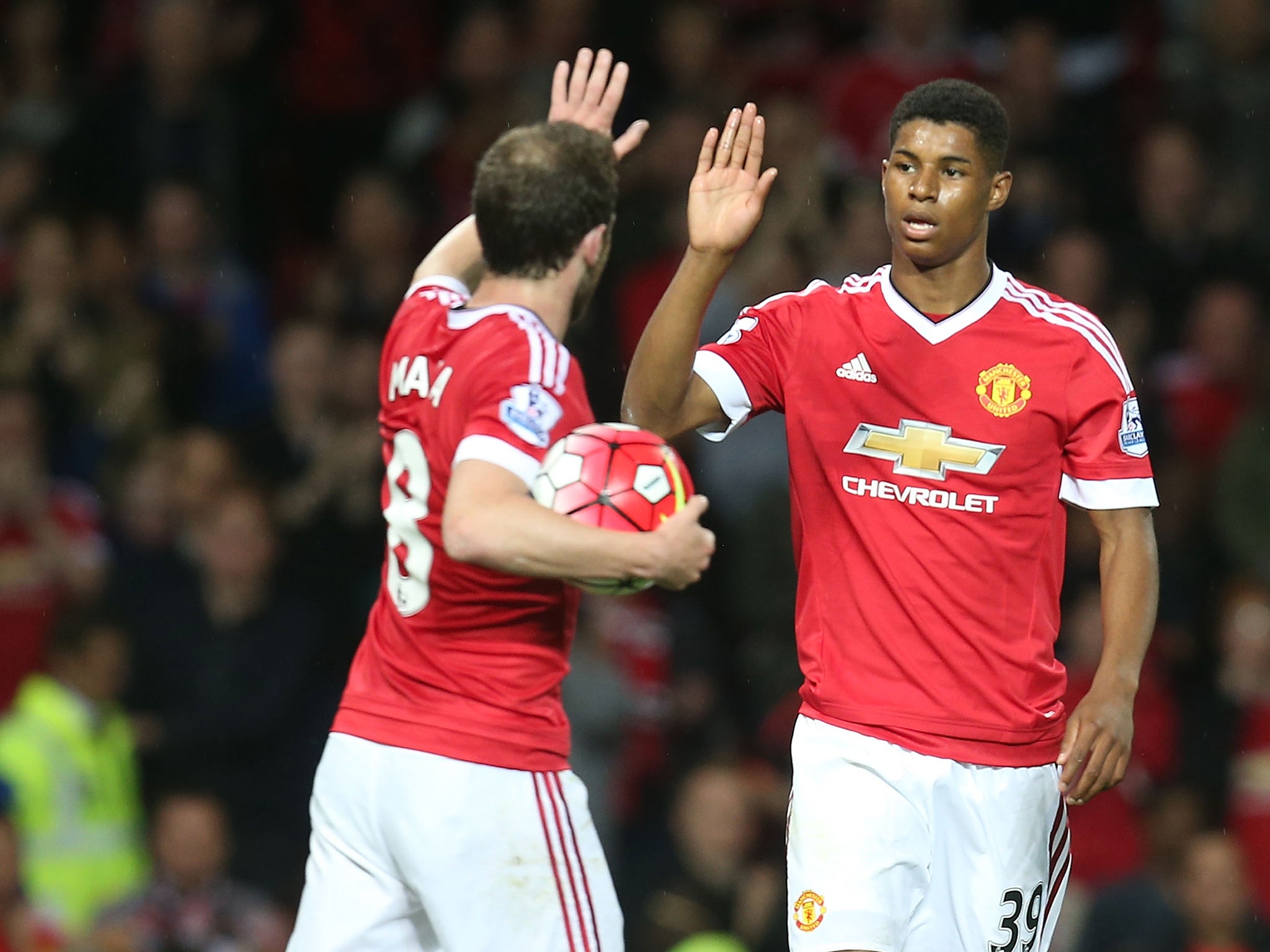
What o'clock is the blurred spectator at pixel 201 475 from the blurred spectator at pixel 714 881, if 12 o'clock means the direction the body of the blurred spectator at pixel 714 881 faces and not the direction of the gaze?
the blurred spectator at pixel 201 475 is roughly at 4 o'clock from the blurred spectator at pixel 714 881.

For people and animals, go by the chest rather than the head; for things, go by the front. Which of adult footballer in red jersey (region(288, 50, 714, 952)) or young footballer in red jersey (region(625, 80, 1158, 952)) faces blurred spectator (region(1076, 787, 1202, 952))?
adult footballer in red jersey (region(288, 50, 714, 952))

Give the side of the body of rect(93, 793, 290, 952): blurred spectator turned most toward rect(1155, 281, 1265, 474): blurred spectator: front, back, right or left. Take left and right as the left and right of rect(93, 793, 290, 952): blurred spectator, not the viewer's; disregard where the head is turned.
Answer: left

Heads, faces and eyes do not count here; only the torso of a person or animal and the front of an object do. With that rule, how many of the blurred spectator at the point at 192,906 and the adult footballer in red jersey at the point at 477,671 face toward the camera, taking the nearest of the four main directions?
1

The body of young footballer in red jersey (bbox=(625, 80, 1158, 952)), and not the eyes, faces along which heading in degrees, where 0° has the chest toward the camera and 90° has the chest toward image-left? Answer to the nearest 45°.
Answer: approximately 0°

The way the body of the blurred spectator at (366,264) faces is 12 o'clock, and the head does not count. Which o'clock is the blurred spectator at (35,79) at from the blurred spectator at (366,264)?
the blurred spectator at (35,79) is roughly at 4 o'clock from the blurred spectator at (366,264).

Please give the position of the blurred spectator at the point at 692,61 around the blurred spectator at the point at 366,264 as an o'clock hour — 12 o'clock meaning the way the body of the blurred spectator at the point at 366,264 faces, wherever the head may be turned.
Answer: the blurred spectator at the point at 692,61 is roughly at 9 o'clock from the blurred spectator at the point at 366,264.

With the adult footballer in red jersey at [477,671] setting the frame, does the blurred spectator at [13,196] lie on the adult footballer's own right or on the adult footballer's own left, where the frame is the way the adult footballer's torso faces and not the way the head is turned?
on the adult footballer's own left

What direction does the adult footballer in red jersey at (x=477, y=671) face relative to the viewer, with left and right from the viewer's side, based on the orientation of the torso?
facing away from the viewer and to the right of the viewer

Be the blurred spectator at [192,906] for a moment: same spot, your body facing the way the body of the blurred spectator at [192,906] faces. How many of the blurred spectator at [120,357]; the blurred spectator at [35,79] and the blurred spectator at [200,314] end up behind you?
3
